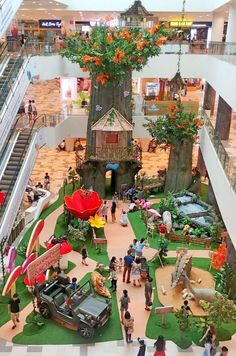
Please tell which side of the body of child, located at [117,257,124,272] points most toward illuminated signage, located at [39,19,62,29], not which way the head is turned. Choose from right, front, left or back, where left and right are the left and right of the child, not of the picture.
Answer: back

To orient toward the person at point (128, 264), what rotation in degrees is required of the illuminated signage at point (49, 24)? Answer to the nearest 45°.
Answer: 0° — it already faces them

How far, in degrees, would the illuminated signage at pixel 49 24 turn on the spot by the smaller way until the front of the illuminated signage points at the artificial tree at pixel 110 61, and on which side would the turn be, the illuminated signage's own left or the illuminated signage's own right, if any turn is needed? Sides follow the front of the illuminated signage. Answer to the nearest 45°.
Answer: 0° — it already faces it

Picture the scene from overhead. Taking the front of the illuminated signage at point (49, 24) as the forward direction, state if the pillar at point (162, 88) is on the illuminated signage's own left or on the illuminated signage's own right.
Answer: on the illuminated signage's own left

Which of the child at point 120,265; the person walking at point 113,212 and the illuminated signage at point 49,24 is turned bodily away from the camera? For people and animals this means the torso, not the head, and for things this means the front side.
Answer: the person walking

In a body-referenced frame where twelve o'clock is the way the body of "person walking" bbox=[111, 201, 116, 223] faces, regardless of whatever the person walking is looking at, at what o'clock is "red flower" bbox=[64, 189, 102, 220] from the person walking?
The red flower is roughly at 8 o'clock from the person walking.

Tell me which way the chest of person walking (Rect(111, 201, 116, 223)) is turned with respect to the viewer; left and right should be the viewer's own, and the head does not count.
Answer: facing away from the viewer

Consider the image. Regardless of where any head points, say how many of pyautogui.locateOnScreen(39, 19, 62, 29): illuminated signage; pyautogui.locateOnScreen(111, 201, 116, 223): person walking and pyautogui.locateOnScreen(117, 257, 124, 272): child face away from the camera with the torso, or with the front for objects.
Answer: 1

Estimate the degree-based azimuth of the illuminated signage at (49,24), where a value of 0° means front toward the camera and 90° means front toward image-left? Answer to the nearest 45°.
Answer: approximately 0°

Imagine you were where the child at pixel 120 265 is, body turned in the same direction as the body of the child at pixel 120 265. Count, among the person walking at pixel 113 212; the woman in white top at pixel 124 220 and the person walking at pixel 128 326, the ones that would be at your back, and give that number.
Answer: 2

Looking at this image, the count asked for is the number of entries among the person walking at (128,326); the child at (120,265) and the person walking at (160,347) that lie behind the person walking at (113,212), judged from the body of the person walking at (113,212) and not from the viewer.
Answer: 3

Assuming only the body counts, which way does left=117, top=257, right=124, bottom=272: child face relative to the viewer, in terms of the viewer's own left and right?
facing the viewer

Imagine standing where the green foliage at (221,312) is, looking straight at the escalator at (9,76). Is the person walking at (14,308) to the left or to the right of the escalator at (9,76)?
left

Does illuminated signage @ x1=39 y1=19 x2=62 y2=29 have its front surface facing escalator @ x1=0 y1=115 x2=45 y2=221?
yes
